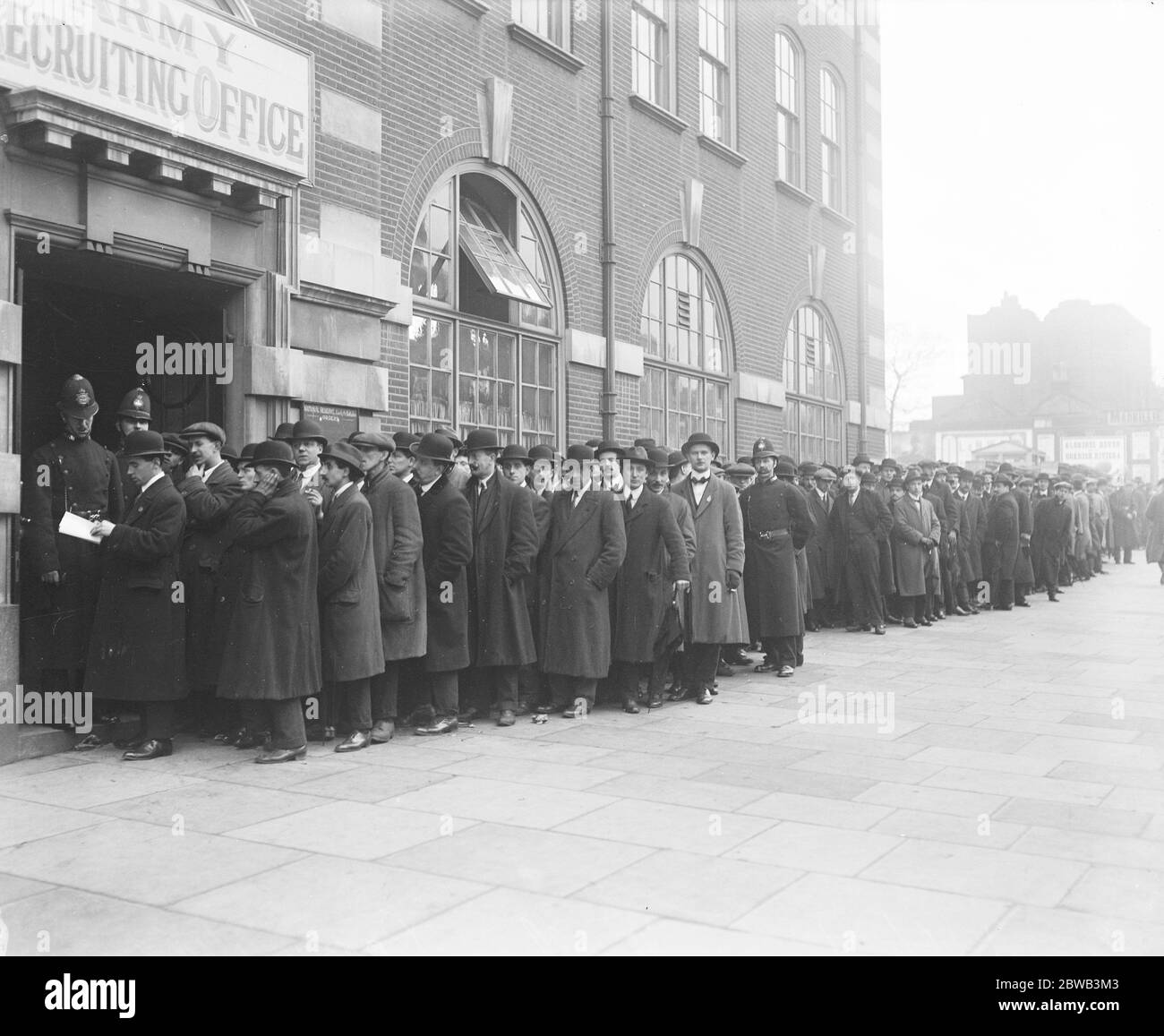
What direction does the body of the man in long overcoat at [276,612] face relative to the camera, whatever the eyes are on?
to the viewer's left

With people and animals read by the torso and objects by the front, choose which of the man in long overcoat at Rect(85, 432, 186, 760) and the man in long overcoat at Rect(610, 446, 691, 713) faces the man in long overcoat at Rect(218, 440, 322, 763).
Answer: the man in long overcoat at Rect(610, 446, 691, 713)

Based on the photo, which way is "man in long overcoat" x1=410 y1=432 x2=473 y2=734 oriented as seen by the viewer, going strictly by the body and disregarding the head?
to the viewer's left

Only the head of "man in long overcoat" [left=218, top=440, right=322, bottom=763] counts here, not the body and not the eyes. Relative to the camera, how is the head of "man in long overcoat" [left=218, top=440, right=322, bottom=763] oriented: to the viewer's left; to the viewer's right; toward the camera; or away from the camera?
to the viewer's left

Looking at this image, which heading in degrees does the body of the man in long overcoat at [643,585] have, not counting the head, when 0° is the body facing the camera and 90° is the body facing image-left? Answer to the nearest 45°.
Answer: approximately 45°

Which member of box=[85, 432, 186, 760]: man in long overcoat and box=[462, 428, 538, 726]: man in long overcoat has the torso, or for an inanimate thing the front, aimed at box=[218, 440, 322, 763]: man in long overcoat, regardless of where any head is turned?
box=[462, 428, 538, 726]: man in long overcoat

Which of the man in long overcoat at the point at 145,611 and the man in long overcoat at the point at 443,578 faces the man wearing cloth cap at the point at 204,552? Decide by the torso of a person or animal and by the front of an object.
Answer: the man in long overcoat at the point at 443,578

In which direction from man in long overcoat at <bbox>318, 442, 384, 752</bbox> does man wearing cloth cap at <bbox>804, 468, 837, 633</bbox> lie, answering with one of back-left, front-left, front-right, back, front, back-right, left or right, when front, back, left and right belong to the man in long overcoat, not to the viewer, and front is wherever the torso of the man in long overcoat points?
back-right

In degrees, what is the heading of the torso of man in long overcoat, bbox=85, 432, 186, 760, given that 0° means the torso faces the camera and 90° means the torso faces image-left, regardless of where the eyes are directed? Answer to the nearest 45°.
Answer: approximately 90°
